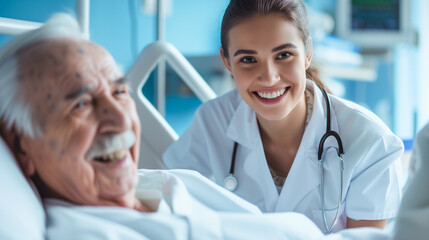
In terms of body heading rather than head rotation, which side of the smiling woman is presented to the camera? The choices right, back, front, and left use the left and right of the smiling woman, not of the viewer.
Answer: front

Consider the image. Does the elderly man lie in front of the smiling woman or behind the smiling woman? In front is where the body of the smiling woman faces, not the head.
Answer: in front

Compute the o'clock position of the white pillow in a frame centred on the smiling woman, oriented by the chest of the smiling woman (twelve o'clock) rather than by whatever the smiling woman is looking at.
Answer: The white pillow is roughly at 1 o'clock from the smiling woman.

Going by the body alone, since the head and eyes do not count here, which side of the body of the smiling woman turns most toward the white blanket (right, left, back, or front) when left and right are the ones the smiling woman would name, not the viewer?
front

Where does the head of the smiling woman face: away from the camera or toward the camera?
toward the camera
